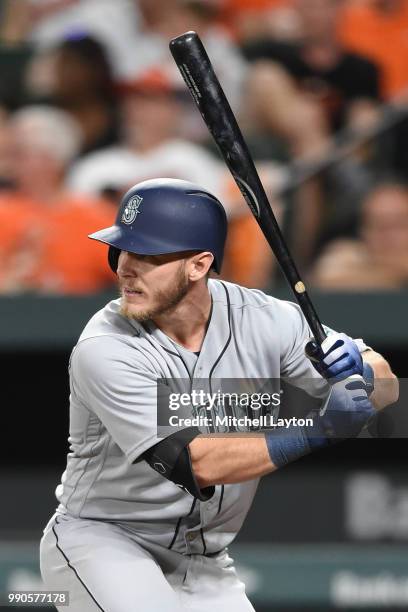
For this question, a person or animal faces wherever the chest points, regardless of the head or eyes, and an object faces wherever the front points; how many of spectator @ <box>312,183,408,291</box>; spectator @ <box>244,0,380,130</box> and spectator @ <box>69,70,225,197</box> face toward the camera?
3

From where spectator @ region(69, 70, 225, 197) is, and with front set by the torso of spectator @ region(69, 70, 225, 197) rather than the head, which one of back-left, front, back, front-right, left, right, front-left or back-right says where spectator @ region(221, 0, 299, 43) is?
back-left

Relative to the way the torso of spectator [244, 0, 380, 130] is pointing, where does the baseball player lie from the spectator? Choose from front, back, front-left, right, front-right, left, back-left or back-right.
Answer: front

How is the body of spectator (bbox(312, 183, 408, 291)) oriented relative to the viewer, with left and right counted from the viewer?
facing the viewer

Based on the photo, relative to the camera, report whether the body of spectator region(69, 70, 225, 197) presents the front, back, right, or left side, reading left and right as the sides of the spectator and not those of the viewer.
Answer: front

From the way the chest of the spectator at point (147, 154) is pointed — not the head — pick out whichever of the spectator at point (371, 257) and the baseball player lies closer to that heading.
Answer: the baseball player

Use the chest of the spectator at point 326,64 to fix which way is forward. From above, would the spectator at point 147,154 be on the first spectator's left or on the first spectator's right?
on the first spectator's right

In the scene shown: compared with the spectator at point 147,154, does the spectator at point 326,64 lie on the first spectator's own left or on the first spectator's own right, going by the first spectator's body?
on the first spectator's own left

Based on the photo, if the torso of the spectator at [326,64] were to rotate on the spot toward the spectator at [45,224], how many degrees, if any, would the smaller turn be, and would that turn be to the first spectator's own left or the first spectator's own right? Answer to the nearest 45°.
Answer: approximately 45° to the first spectator's own right

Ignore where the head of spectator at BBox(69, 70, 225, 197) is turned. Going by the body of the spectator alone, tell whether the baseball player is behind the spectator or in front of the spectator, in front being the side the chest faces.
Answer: in front

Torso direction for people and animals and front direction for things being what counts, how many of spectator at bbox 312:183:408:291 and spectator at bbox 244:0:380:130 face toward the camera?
2

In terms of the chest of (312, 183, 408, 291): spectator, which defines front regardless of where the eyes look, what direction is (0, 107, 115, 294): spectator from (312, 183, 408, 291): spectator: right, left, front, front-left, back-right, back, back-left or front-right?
right

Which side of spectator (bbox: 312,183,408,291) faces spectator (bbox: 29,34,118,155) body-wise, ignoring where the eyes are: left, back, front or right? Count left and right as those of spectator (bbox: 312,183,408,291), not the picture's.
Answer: right
